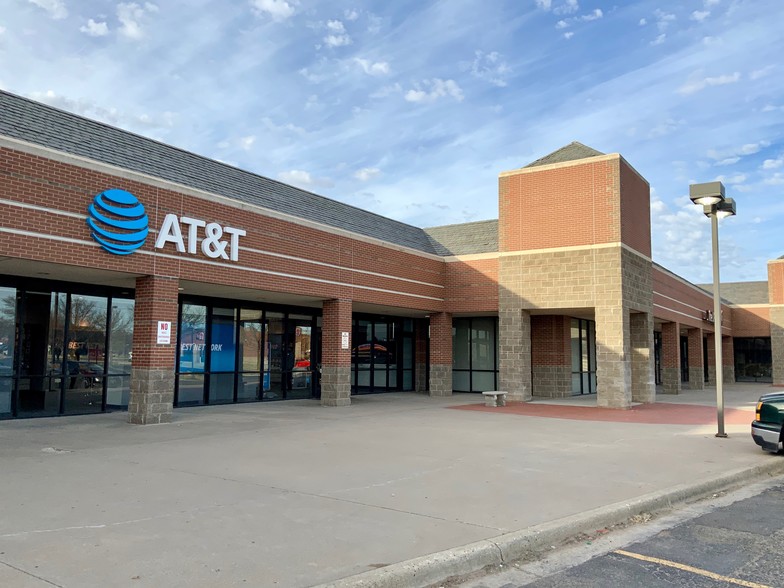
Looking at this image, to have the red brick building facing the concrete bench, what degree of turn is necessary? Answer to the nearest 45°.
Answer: approximately 45° to its left

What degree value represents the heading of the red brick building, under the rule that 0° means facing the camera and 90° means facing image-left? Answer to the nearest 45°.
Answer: approximately 315°

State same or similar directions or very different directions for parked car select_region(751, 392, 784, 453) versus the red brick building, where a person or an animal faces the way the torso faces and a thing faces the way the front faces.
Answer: very different directions

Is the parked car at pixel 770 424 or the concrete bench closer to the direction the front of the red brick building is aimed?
the parked car

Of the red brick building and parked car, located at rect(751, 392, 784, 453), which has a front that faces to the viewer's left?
the parked car

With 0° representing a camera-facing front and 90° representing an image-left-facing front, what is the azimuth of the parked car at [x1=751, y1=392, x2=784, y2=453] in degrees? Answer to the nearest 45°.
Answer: approximately 90°

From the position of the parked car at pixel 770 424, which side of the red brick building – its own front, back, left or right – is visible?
front

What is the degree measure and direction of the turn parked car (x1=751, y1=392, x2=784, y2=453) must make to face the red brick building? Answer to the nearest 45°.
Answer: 0° — it already faces it
